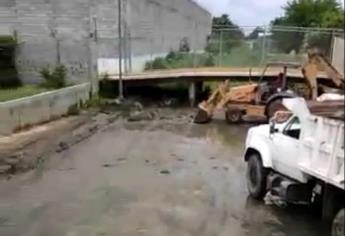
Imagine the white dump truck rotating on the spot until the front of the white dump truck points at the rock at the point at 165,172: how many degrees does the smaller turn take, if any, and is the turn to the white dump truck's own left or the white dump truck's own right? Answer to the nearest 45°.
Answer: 0° — it already faces it

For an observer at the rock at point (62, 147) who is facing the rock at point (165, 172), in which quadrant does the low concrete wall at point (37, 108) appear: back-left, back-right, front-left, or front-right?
back-left
